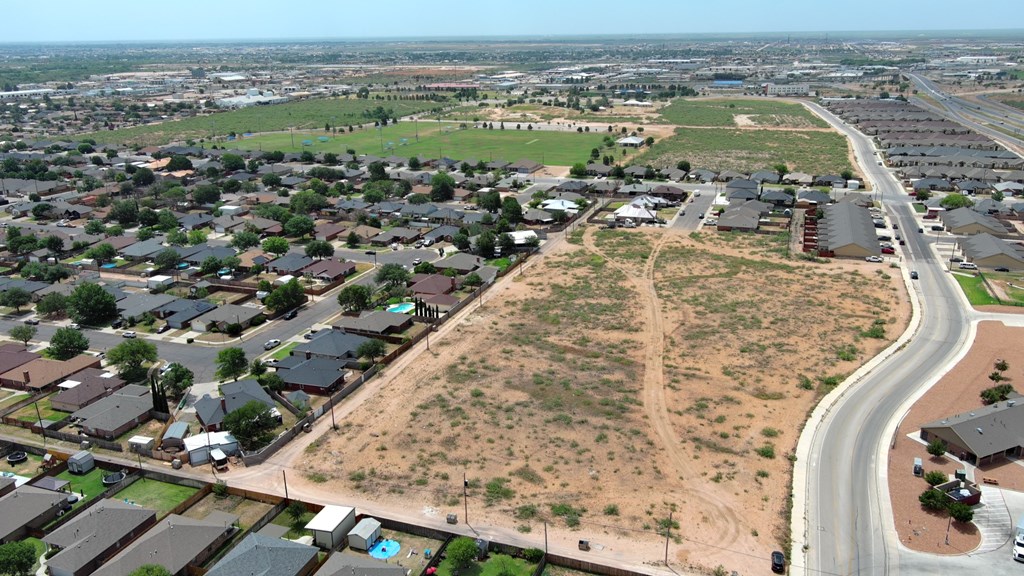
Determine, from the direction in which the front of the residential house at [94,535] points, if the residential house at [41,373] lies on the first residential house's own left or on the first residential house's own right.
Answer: on the first residential house's own right

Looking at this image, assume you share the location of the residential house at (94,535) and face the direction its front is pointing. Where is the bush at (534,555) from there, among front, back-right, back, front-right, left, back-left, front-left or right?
left

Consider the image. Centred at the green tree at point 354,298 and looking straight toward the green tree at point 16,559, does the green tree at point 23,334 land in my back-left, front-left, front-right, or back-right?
front-right

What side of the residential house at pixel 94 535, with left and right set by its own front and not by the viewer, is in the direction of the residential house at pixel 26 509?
right

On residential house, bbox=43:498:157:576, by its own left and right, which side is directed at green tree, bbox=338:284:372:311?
back

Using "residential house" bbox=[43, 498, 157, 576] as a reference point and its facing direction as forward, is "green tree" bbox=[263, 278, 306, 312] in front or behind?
behind

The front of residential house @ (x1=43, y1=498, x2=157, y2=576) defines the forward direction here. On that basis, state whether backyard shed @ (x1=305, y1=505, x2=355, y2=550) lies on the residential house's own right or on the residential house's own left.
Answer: on the residential house's own left

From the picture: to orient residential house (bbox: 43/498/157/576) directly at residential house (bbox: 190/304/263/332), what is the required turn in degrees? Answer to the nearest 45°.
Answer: approximately 180°

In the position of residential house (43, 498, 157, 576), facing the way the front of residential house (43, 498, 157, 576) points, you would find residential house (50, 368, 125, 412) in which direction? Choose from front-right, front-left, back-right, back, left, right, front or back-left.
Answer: back-right

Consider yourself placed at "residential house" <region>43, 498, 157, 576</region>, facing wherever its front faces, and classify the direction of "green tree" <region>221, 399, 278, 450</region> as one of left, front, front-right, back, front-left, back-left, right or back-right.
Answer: back

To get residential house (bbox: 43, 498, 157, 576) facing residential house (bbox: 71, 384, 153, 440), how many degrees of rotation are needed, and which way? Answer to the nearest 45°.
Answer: approximately 135° to its right

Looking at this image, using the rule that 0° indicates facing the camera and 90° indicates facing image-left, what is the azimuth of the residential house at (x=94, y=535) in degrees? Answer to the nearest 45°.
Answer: approximately 45°

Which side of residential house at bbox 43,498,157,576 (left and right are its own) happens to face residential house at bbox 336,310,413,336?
back

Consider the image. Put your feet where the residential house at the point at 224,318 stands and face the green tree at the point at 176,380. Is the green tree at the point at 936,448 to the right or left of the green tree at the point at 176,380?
left

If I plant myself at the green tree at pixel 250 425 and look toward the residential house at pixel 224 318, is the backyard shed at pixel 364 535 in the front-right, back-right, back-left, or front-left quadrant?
back-right

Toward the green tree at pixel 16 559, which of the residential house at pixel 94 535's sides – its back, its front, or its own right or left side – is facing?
front

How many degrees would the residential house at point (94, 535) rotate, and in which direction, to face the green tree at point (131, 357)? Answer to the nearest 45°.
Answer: approximately 135° to its right

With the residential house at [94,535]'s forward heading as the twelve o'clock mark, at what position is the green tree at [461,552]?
The green tree is roughly at 9 o'clock from the residential house.

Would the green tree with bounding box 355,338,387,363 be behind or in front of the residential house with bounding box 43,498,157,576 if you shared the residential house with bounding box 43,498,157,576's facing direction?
behind

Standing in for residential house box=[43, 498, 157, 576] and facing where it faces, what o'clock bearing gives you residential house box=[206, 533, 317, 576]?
residential house box=[206, 533, 317, 576] is roughly at 9 o'clock from residential house box=[43, 498, 157, 576].
